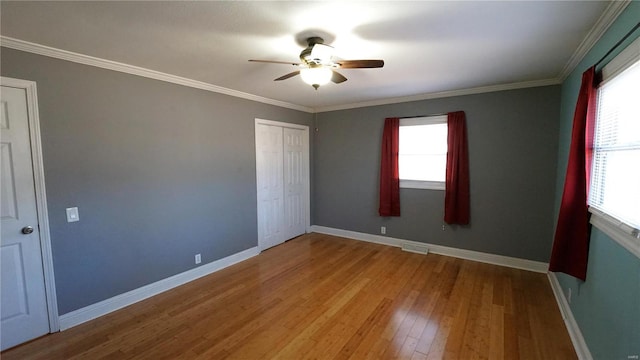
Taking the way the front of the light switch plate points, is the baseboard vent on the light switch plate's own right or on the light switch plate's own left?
on the light switch plate's own left

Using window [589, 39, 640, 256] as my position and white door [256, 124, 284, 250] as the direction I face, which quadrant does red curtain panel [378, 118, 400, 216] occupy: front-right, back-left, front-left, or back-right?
front-right

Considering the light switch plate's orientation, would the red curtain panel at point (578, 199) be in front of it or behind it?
in front

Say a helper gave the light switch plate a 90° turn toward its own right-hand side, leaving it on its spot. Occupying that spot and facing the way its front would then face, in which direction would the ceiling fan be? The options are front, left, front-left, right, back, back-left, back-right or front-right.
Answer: back-left

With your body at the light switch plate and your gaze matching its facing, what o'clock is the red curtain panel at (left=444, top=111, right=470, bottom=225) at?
The red curtain panel is roughly at 10 o'clock from the light switch plate.

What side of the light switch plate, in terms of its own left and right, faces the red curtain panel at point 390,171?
left

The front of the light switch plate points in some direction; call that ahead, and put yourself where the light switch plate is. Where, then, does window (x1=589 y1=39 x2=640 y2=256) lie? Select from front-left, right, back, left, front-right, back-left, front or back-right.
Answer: front-left

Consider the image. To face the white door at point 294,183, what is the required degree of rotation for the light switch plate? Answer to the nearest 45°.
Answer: approximately 90° to its left
